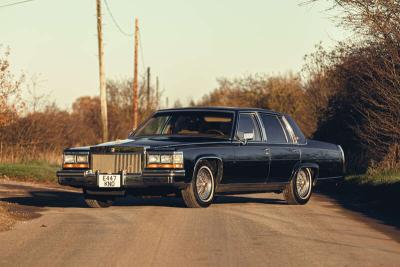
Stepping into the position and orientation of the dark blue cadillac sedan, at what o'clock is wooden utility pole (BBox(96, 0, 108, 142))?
The wooden utility pole is roughly at 4 o'clock from the dark blue cadillac sedan.

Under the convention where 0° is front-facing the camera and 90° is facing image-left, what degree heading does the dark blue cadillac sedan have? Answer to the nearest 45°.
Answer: approximately 45°
